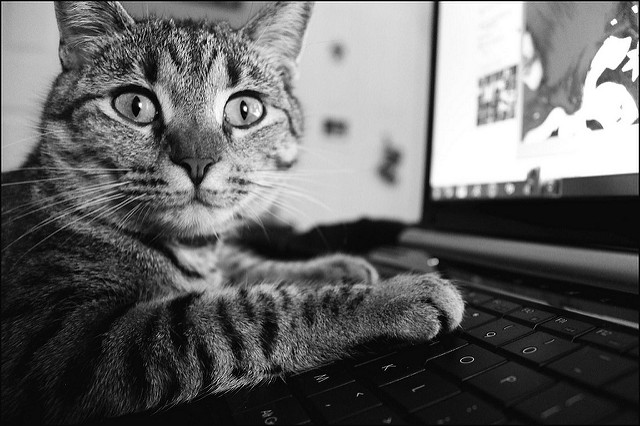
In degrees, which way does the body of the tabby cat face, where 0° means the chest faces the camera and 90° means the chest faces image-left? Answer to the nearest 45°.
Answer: approximately 270°

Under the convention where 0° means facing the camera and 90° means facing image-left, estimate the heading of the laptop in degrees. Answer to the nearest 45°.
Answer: approximately 45°
